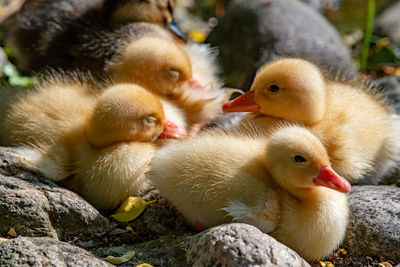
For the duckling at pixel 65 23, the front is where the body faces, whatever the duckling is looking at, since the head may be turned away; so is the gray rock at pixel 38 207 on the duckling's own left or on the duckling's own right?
on the duckling's own right

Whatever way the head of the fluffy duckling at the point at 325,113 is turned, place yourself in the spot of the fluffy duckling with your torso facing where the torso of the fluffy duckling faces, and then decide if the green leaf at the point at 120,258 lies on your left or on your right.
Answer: on your left

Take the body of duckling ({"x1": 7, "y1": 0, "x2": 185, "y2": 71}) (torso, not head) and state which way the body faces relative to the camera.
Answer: to the viewer's right

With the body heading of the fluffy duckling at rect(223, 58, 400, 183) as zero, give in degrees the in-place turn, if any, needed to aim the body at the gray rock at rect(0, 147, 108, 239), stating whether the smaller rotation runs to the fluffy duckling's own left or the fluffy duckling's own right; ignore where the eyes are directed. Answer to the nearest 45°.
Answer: approximately 45° to the fluffy duckling's own left

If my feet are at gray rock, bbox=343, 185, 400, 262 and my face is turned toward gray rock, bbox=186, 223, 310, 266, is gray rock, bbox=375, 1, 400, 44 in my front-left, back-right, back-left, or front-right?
back-right

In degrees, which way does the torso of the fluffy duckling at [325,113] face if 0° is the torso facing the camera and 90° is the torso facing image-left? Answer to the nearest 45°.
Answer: approximately 90°

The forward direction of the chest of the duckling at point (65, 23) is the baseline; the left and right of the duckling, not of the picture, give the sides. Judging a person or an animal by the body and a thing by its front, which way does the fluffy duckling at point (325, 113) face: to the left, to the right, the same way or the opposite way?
the opposite way

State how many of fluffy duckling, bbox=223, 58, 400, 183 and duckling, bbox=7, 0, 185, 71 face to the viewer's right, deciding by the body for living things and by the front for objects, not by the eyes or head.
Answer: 1

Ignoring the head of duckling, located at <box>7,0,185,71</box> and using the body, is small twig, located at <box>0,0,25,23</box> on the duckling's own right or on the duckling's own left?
on the duckling's own left

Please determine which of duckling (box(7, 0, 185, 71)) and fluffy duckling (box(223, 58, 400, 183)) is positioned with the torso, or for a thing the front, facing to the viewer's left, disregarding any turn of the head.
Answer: the fluffy duckling

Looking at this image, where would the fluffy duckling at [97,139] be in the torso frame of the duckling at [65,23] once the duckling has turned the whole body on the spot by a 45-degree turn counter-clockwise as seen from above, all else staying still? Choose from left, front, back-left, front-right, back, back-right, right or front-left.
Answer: back-right

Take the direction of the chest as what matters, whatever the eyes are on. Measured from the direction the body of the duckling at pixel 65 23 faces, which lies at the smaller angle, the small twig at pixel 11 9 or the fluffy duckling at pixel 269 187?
the fluffy duckling

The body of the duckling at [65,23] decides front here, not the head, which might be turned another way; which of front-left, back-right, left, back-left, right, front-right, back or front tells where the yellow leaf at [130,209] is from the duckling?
right

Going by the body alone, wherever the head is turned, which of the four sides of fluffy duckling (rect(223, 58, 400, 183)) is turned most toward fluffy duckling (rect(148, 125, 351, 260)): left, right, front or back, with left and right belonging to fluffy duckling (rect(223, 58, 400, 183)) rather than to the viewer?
left

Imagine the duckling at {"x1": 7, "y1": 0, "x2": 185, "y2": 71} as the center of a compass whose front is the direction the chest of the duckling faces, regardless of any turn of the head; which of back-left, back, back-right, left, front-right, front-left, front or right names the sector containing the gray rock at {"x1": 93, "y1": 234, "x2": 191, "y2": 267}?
right
